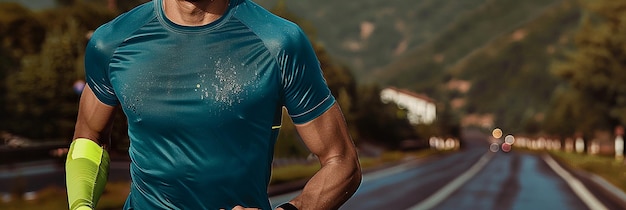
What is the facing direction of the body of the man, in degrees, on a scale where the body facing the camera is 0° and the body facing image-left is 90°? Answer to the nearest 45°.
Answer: approximately 0°
